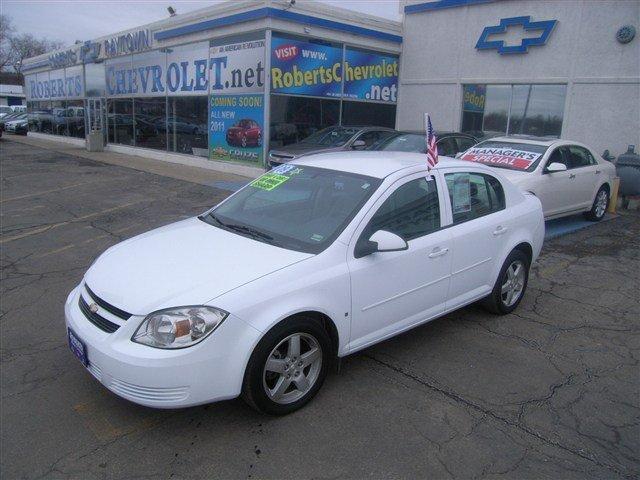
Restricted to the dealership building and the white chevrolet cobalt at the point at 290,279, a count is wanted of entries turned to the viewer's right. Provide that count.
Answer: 0

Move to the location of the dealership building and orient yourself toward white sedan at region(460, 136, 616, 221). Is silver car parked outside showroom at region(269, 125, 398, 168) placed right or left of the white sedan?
right

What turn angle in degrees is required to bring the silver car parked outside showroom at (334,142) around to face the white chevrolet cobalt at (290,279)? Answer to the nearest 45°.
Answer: approximately 45° to its left

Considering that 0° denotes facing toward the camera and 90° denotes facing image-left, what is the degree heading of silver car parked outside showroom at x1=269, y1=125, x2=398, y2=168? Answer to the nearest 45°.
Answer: approximately 45°

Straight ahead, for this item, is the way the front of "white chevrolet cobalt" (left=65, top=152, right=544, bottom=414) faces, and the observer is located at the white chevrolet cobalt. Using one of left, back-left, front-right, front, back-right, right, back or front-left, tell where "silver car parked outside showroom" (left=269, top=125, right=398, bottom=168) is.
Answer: back-right
